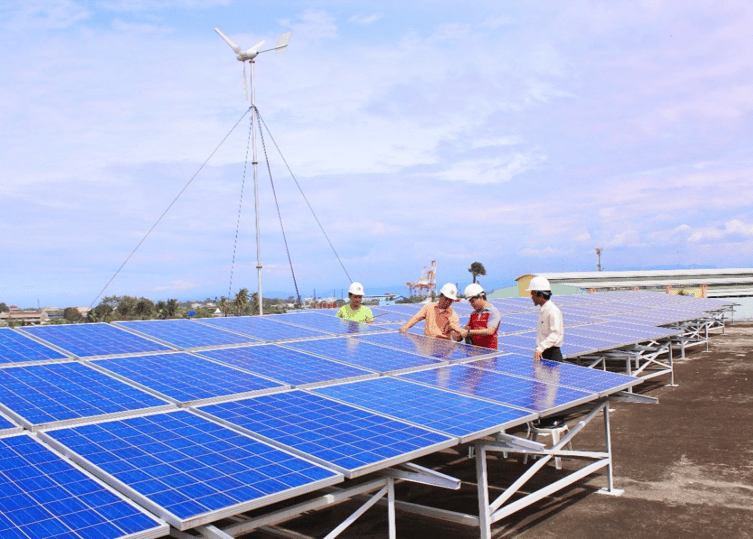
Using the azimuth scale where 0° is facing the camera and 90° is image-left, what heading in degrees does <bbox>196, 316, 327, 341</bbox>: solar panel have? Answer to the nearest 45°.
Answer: approximately 315°

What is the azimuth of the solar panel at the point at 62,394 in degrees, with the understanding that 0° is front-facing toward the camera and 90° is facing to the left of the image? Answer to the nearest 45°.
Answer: approximately 315°

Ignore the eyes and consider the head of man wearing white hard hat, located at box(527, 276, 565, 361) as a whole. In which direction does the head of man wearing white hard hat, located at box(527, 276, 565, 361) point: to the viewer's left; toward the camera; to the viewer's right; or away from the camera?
to the viewer's left

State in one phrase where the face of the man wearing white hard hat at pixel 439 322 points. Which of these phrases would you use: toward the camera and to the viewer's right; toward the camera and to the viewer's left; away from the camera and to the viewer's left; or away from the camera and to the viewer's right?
toward the camera and to the viewer's right

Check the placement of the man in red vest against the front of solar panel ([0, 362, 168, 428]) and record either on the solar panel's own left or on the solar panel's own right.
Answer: on the solar panel's own left

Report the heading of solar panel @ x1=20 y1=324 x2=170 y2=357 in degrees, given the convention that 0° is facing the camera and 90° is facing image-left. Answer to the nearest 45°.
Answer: approximately 315°

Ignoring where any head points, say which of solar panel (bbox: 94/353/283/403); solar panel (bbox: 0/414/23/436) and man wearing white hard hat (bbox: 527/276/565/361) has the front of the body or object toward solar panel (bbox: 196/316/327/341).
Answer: the man wearing white hard hat

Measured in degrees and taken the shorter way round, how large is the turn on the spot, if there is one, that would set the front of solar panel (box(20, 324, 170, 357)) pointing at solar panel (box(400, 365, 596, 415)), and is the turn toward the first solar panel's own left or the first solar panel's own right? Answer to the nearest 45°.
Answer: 0° — it already faces it

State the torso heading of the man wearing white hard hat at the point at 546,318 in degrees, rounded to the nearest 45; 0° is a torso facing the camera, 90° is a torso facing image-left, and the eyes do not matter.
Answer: approximately 90°

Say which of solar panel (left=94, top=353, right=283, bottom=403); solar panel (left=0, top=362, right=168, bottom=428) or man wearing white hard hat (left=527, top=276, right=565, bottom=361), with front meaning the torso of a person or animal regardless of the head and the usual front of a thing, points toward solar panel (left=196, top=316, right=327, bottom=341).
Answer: the man wearing white hard hat
